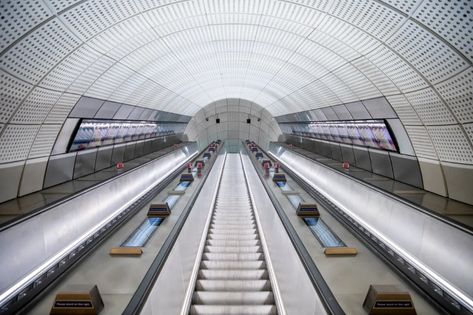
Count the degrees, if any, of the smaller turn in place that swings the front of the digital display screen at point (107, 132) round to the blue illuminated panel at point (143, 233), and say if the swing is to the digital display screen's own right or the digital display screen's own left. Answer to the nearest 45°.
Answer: approximately 45° to the digital display screen's own right

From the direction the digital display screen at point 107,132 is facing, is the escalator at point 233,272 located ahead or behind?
ahead

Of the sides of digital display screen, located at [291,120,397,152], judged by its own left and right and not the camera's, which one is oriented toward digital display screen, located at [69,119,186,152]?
front

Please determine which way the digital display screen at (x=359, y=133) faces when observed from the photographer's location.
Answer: facing the viewer and to the left of the viewer

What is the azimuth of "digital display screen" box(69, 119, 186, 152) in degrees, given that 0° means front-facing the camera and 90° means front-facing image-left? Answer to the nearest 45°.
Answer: approximately 315°

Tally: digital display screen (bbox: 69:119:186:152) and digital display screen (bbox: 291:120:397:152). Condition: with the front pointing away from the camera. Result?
0

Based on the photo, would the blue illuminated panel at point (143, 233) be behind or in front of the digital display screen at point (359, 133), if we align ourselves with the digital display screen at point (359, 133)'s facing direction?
in front

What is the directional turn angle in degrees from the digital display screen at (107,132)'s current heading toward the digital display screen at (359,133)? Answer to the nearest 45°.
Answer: approximately 45° to its left

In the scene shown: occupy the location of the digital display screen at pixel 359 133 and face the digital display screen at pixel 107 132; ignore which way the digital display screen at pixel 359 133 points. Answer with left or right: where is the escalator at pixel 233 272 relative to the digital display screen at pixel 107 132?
left
